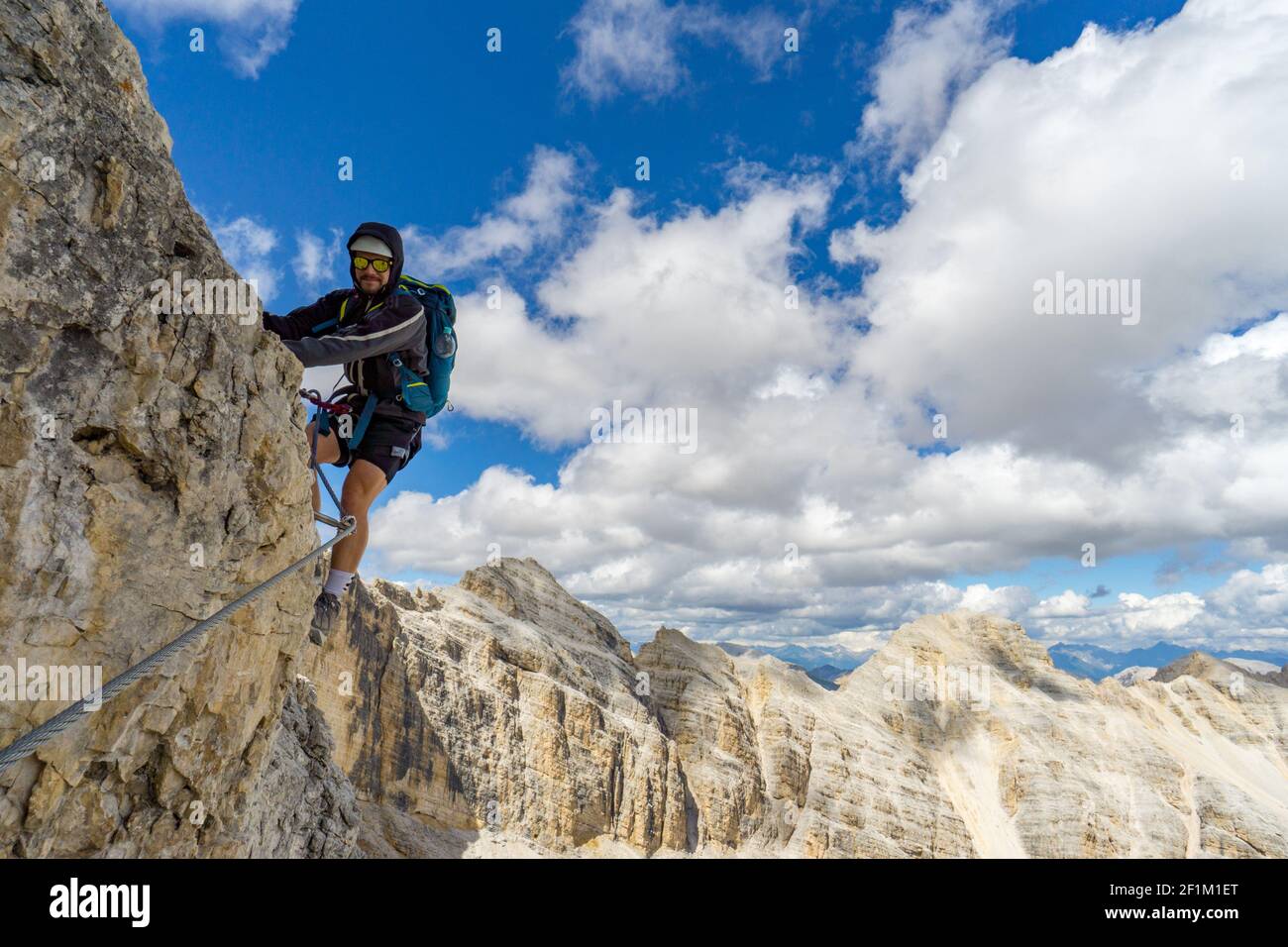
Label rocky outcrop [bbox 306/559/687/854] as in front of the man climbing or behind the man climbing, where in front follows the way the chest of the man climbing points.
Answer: behind

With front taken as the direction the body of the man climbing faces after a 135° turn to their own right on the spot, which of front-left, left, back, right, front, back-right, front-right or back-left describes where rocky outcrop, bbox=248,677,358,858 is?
front

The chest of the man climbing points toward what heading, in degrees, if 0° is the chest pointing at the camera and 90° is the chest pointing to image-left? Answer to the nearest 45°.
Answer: approximately 45°
